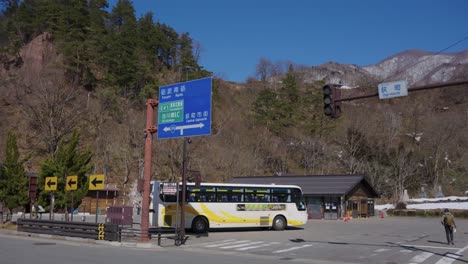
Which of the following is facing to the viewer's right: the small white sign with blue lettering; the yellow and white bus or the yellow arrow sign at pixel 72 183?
the yellow and white bus

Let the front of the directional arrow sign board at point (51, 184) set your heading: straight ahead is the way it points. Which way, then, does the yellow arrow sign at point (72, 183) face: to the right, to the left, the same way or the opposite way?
the same way

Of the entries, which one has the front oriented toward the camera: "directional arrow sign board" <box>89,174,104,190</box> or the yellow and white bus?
the directional arrow sign board

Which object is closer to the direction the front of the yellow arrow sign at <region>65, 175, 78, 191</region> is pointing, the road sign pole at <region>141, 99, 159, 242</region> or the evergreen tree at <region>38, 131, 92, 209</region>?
the road sign pole

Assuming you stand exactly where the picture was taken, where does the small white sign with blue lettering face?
facing the viewer and to the left of the viewer

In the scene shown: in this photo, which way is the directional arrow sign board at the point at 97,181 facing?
toward the camera

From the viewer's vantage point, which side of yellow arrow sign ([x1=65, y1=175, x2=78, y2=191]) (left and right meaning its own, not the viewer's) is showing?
front

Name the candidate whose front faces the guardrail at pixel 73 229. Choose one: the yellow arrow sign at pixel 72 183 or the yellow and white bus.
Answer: the yellow arrow sign

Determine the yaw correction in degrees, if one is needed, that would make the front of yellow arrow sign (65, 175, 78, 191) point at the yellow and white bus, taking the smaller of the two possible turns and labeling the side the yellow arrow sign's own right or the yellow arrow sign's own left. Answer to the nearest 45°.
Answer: approximately 90° to the yellow arrow sign's own left

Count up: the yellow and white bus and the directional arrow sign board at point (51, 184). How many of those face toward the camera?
1

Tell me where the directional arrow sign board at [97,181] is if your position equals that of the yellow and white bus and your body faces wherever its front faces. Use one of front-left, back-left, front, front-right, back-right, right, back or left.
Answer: back-right

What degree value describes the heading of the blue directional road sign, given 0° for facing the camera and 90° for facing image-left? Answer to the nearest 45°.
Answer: approximately 45°

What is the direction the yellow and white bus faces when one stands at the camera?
facing to the right of the viewer

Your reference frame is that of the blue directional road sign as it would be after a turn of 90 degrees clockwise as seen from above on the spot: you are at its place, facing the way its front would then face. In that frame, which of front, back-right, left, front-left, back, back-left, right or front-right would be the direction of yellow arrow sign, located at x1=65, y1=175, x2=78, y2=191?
front

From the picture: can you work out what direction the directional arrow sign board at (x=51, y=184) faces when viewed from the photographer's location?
facing the viewer
